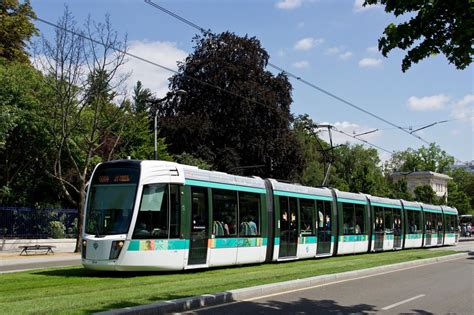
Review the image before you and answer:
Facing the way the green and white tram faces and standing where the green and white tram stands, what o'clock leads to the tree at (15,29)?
The tree is roughly at 3 o'clock from the green and white tram.

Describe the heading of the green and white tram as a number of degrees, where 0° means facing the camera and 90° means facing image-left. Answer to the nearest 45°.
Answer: approximately 45°

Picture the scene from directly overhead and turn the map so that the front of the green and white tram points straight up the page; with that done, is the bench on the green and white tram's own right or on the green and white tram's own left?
on the green and white tram's own right

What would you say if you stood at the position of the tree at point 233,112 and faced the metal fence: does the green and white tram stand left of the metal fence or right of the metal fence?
left
